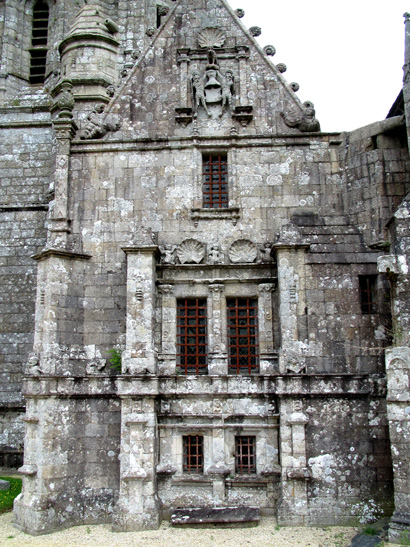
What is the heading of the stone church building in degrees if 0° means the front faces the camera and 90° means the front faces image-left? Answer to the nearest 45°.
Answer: approximately 0°
